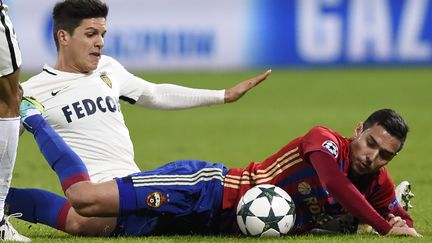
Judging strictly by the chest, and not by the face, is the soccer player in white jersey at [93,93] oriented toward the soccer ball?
yes

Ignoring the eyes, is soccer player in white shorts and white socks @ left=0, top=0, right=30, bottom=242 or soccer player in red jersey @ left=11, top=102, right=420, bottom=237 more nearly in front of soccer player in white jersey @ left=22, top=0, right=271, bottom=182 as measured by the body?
the soccer player in red jersey

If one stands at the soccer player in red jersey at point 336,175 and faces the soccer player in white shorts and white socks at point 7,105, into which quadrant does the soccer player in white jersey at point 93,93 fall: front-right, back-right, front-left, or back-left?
front-right

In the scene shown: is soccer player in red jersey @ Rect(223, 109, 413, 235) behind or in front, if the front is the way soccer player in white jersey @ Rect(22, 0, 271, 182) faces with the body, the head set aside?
in front

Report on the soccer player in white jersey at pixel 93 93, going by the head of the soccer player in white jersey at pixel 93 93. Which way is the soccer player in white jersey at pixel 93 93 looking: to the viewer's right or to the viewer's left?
to the viewer's right

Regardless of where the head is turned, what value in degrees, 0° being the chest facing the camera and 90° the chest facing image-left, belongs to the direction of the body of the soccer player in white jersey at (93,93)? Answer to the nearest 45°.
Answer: approximately 315°
